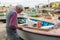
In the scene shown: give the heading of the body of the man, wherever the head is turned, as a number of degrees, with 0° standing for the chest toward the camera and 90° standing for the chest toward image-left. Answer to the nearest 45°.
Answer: approximately 270°
